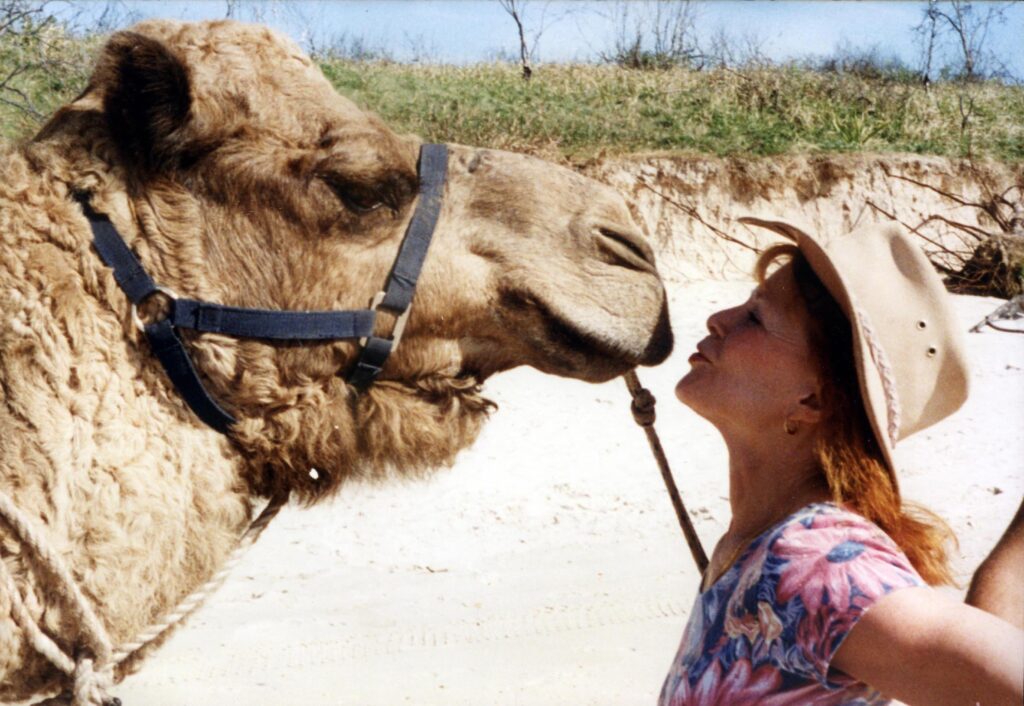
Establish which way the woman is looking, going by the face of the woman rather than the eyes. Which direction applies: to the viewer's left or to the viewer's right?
to the viewer's left

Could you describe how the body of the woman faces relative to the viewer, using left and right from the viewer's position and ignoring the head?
facing to the left of the viewer

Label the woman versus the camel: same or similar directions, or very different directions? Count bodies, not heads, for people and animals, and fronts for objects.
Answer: very different directions

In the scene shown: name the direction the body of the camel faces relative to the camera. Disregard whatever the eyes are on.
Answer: to the viewer's right

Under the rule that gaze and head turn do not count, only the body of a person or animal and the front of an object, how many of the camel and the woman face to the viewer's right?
1

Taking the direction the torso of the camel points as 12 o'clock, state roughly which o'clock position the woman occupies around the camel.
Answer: The woman is roughly at 1 o'clock from the camel.

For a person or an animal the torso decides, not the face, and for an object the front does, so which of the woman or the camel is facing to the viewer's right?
the camel

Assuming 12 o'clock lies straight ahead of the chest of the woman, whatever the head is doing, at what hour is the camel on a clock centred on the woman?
The camel is roughly at 12 o'clock from the woman.
